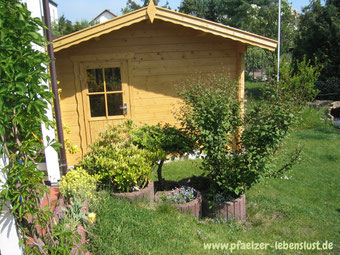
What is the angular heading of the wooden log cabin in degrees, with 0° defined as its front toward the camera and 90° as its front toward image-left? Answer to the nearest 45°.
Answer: approximately 0°

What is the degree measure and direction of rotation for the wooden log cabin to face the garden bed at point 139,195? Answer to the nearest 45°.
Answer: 0° — it already faces it

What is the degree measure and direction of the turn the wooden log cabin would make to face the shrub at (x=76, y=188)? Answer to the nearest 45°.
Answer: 0° — it already faces it

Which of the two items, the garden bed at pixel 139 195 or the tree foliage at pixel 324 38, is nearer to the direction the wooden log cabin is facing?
the garden bed

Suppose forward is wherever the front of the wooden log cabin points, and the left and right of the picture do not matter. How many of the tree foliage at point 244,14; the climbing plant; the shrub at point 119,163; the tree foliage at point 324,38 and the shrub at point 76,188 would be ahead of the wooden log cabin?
3

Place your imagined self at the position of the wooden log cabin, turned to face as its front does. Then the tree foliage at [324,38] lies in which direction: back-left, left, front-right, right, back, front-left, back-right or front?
back-left

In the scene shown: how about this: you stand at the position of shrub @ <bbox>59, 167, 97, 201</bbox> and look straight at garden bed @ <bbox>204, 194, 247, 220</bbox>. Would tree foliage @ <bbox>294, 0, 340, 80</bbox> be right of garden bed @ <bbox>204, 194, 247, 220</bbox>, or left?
left
